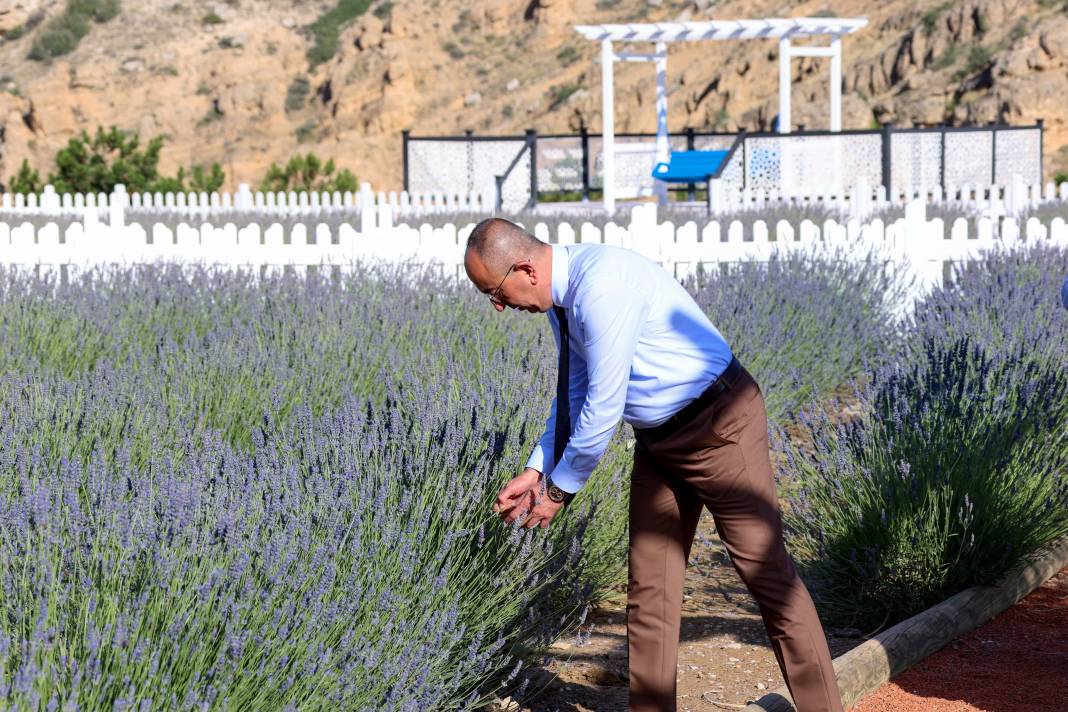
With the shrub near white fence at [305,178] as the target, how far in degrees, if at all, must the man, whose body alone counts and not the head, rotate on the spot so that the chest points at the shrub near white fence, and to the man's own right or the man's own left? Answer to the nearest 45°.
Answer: approximately 90° to the man's own right

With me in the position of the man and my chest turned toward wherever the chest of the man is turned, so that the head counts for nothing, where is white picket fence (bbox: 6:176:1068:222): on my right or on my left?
on my right

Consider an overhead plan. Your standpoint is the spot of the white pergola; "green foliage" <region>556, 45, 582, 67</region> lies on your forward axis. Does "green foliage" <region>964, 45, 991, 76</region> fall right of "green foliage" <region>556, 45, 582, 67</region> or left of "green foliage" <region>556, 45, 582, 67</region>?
right

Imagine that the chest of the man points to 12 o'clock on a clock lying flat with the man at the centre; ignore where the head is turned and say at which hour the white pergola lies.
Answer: The white pergola is roughly at 3 o'clock from the man.

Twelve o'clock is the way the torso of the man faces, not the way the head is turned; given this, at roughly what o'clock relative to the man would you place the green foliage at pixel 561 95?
The green foliage is roughly at 3 o'clock from the man.

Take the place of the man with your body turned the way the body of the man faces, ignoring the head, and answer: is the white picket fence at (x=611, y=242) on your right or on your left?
on your right

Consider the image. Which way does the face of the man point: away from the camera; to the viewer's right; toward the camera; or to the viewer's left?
to the viewer's left

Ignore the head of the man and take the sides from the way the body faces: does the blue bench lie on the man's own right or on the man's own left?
on the man's own right

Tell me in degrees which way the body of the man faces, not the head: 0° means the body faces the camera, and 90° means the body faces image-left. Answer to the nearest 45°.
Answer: approximately 90°

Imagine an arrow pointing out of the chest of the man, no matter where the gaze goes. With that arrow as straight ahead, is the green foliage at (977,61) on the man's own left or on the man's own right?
on the man's own right

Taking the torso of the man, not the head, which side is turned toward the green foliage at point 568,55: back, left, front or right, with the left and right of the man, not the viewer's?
right
